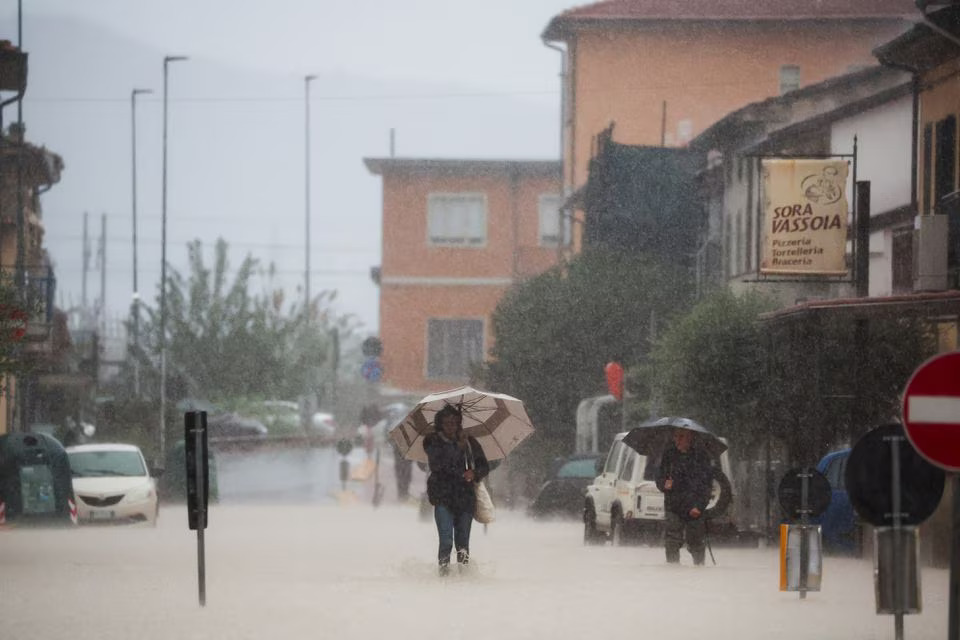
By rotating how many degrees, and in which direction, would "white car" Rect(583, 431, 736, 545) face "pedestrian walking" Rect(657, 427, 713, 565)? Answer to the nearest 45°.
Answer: approximately 135° to its left

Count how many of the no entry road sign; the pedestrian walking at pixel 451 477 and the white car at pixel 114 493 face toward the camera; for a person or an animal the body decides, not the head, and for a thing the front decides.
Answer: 3

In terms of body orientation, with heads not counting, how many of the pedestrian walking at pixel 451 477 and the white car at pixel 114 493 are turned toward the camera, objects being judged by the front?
2

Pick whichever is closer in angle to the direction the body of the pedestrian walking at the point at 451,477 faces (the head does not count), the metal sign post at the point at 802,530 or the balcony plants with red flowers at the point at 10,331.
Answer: the metal sign post

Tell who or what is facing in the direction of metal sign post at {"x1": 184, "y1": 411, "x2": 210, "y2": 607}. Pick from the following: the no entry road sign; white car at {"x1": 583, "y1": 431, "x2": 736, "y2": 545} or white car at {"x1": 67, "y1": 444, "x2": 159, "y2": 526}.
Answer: white car at {"x1": 67, "y1": 444, "x2": 159, "y2": 526}

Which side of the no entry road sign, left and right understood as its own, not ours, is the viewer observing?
front

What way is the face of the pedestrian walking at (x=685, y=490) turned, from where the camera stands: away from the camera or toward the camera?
toward the camera

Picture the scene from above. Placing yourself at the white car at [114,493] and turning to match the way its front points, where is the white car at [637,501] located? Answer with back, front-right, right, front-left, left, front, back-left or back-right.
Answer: front-left

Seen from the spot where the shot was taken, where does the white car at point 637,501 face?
facing away from the viewer and to the left of the viewer

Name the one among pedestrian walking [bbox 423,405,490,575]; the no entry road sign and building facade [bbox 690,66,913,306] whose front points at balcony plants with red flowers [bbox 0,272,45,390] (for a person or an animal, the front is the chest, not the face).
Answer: the building facade

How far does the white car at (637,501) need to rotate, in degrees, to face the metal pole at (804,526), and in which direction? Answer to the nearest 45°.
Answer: approximately 135° to its left

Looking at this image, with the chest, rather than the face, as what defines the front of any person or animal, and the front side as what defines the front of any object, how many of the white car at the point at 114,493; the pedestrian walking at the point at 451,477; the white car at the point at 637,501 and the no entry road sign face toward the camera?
3

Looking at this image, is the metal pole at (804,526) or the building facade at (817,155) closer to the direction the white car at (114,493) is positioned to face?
the metal pole

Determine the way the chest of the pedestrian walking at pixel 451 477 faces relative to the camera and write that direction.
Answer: toward the camera

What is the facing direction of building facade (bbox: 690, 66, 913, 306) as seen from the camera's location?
facing the viewer and to the left of the viewer
